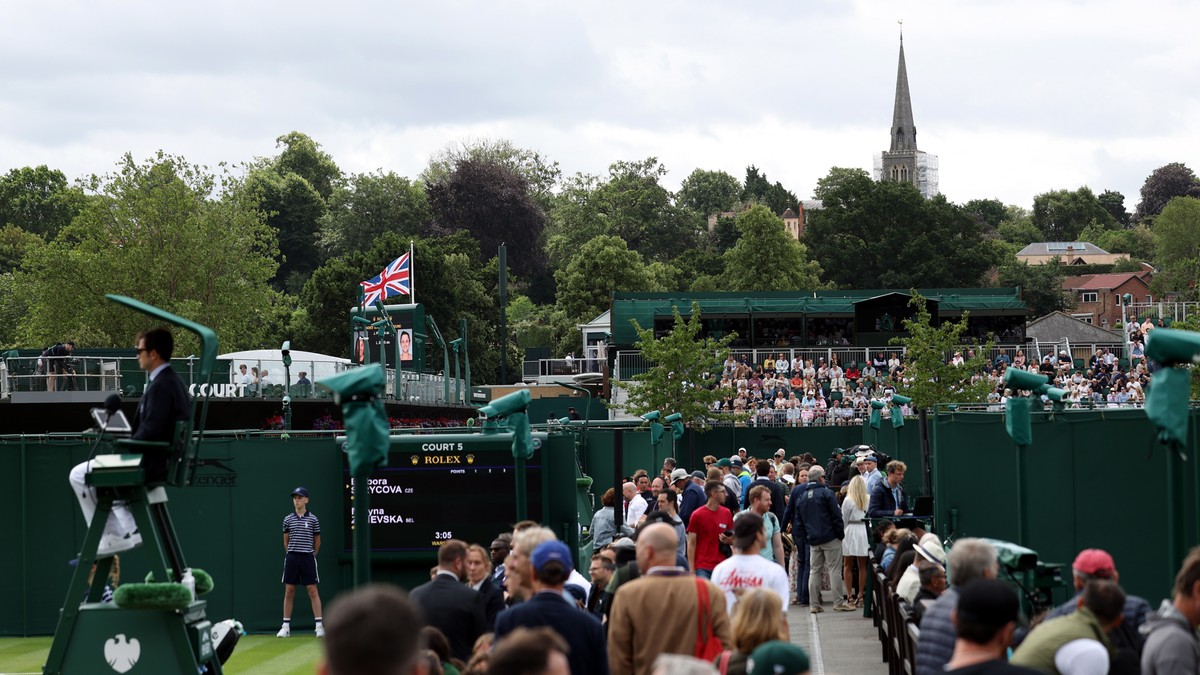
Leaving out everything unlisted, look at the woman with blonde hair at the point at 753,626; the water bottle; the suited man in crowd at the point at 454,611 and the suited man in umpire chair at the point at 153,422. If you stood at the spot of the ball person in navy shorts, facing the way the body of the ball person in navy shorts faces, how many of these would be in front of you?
4

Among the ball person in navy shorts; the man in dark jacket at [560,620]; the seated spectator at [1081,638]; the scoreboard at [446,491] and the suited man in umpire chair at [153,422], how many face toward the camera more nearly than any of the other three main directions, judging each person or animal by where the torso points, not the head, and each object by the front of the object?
2

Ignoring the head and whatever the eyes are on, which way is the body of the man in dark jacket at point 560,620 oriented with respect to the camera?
away from the camera

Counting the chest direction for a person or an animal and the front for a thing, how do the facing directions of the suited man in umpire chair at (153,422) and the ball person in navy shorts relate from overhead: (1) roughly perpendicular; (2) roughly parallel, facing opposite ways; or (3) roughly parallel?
roughly perpendicular

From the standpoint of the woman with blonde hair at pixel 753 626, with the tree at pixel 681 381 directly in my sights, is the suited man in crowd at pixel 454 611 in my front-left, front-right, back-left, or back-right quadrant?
front-left

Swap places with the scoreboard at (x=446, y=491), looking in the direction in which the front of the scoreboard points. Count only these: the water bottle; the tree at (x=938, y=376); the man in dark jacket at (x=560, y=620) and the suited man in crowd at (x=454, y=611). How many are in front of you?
3

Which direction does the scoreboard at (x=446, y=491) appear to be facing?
toward the camera

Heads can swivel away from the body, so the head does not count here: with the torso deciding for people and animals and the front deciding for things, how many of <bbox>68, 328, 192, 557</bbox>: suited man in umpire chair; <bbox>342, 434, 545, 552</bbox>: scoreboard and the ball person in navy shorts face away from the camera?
0

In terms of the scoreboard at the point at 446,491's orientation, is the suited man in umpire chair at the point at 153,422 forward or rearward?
forward

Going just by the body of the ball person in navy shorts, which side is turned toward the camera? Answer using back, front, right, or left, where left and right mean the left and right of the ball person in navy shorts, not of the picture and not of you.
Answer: front

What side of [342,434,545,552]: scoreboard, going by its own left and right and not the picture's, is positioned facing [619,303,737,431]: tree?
back

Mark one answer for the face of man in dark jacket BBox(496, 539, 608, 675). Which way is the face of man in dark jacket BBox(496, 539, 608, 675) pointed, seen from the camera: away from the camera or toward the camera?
away from the camera

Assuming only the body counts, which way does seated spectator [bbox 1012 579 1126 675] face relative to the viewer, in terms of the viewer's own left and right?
facing away from the viewer and to the right of the viewer

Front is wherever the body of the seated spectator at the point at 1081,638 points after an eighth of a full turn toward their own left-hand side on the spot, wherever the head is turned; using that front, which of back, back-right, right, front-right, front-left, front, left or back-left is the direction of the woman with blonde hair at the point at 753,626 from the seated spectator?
left

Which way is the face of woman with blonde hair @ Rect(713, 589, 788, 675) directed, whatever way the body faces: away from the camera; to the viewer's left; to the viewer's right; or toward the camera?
away from the camera

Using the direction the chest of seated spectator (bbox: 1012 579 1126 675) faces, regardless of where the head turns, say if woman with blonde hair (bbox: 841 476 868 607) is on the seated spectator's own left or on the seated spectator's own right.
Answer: on the seated spectator's own left

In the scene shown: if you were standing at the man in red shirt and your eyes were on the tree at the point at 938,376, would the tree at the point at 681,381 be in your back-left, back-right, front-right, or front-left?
front-left

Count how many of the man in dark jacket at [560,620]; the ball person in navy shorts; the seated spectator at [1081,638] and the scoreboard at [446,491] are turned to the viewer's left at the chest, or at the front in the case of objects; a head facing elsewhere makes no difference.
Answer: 0
